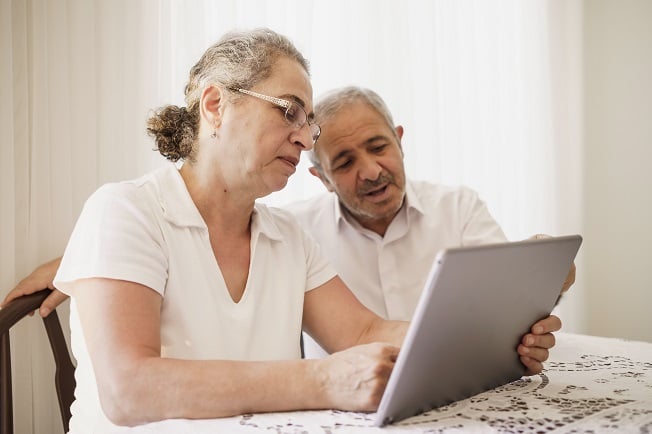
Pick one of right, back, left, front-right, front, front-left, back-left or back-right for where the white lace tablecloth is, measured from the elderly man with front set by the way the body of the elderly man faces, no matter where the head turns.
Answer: front

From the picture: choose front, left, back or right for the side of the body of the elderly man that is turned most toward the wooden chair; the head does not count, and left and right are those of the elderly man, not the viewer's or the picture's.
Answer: right

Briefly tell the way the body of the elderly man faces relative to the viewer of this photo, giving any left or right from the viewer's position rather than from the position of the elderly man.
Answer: facing the viewer

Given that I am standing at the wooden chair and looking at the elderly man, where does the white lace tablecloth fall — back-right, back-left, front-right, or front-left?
front-right

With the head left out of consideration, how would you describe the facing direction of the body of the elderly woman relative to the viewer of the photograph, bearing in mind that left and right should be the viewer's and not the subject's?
facing the viewer and to the right of the viewer

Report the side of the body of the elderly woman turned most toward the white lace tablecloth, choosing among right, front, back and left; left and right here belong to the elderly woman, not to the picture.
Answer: front

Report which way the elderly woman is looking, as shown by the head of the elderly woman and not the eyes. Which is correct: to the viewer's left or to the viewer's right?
to the viewer's right

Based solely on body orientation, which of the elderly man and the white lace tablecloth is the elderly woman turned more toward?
the white lace tablecloth

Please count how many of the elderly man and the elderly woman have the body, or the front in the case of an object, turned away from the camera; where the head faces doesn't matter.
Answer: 0
